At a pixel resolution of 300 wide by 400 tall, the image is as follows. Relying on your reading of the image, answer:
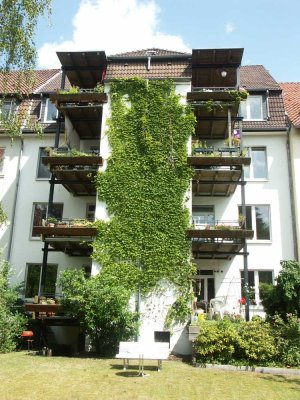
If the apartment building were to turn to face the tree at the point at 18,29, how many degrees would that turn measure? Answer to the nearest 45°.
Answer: approximately 45° to its right

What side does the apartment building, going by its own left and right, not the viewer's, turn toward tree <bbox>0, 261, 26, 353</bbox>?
right

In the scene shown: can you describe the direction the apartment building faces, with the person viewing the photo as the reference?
facing the viewer

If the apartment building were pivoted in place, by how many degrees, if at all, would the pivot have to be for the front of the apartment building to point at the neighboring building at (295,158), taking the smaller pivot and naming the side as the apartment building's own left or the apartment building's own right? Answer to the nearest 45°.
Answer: approximately 90° to the apartment building's own left
